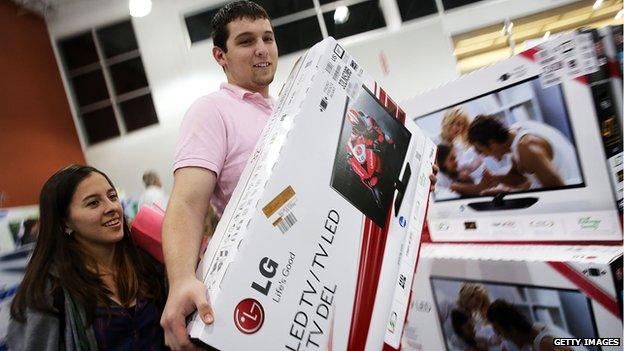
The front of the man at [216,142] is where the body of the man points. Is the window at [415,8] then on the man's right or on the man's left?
on the man's left

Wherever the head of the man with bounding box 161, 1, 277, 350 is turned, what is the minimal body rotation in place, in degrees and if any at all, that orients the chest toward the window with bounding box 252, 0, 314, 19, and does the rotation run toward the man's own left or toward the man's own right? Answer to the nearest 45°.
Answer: approximately 135° to the man's own left

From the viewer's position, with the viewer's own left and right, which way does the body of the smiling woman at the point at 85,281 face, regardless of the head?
facing the viewer and to the right of the viewer

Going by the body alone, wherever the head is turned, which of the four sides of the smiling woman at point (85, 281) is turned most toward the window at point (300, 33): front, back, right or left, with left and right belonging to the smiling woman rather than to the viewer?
left

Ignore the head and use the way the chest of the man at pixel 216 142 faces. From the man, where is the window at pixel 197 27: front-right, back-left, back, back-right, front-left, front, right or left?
back-left

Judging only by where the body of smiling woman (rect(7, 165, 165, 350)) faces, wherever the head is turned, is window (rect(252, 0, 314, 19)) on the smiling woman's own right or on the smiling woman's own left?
on the smiling woman's own left

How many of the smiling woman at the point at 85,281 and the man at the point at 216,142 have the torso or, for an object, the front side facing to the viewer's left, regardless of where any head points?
0

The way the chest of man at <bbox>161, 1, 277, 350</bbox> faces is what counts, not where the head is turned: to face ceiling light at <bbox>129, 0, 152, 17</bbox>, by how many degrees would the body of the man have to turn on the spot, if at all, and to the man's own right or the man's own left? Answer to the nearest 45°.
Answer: approximately 135° to the man's own left
